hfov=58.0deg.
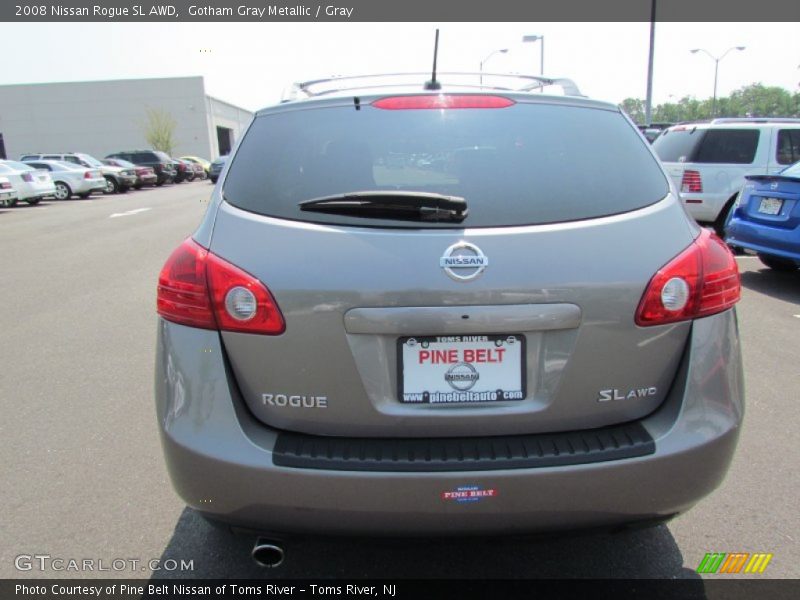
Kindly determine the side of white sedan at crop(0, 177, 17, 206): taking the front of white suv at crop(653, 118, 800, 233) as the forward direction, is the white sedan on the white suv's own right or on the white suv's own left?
on the white suv's own left

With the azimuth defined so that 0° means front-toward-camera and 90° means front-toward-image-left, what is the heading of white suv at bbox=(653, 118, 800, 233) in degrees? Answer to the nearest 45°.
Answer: approximately 225°

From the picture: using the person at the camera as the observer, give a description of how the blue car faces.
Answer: facing away from the viewer and to the right of the viewer

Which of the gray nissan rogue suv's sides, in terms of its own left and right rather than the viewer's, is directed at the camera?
back

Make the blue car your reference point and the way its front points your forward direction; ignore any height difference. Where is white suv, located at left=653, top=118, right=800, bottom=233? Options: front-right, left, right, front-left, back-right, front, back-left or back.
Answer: front-left

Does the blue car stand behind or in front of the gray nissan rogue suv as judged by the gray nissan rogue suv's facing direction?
in front

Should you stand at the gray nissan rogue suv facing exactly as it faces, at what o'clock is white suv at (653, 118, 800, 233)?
The white suv is roughly at 1 o'clock from the gray nissan rogue suv.

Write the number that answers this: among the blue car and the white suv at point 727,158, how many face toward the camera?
0

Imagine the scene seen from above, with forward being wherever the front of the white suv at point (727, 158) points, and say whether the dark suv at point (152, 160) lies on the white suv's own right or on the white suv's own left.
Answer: on the white suv's own left

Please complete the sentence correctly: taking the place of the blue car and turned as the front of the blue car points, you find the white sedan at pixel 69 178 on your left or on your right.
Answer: on your left

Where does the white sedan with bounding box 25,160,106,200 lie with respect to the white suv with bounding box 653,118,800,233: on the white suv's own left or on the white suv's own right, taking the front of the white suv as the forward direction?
on the white suv's own left
